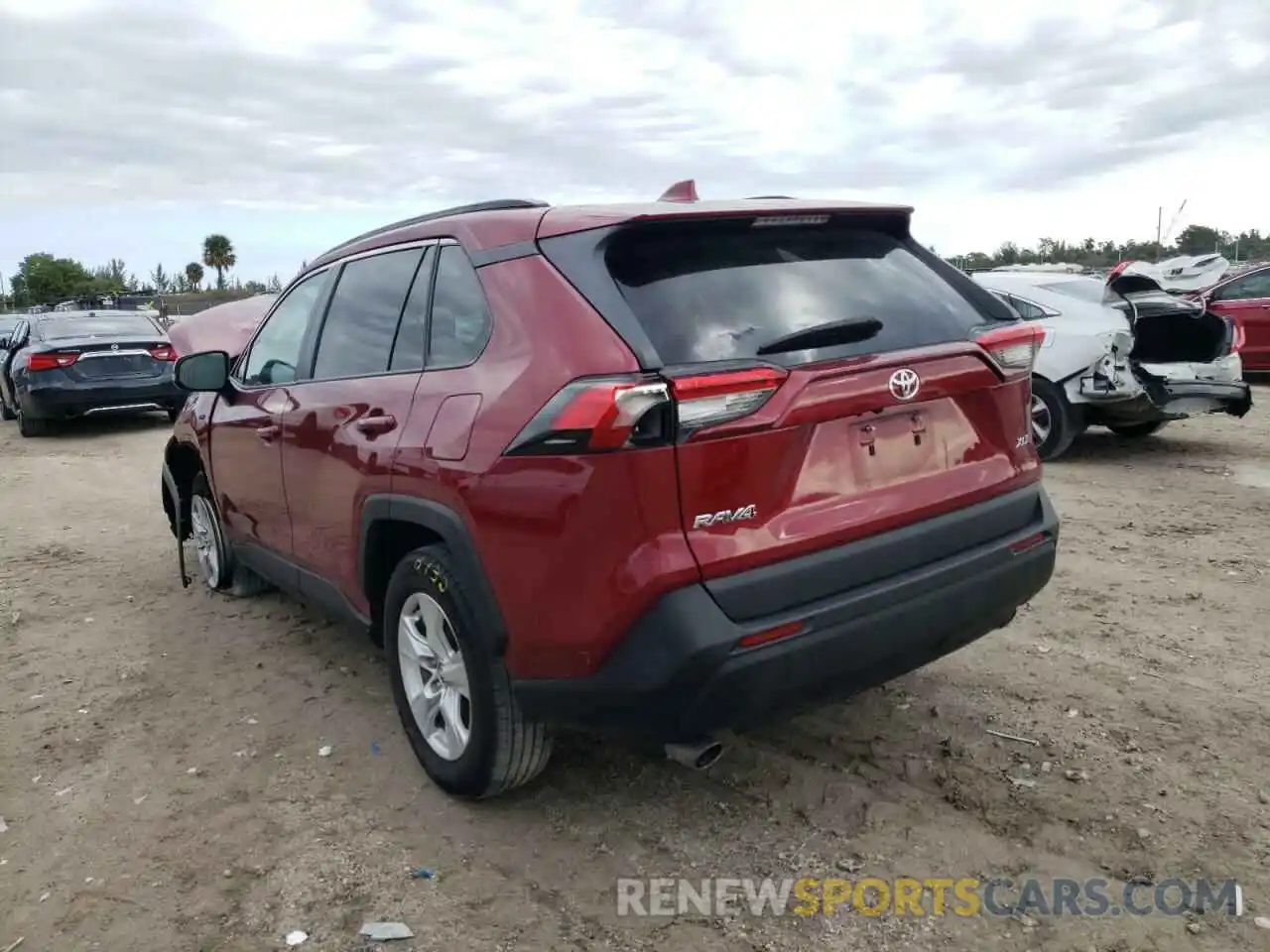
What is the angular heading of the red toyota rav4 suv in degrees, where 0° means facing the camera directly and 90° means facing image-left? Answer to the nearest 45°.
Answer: approximately 135°

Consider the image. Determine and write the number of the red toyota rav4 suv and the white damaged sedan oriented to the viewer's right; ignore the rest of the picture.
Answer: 0

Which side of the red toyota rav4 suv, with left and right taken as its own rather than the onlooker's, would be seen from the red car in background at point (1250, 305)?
right

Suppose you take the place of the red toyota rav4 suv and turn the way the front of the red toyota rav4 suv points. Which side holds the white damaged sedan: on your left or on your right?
on your right

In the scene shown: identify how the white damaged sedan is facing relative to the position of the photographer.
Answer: facing away from the viewer and to the left of the viewer

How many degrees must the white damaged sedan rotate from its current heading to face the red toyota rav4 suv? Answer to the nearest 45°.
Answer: approximately 135° to its left
